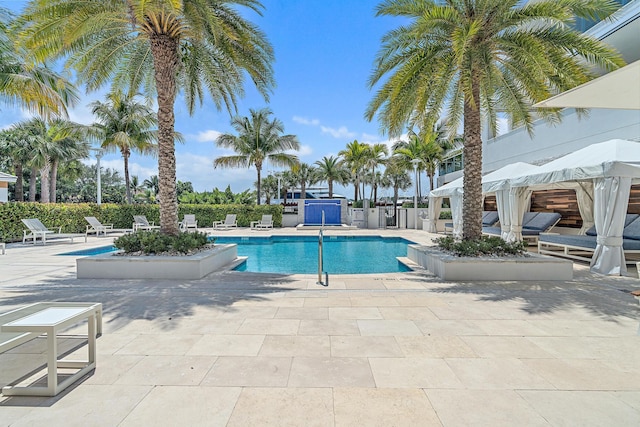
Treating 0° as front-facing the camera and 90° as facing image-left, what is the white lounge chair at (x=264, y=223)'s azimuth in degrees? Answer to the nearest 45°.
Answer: approximately 45°

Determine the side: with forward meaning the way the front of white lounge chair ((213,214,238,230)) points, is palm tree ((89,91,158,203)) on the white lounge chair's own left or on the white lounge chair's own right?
on the white lounge chair's own right

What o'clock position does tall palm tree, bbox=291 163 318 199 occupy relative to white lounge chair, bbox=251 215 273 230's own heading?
The tall palm tree is roughly at 5 o'clock from the white lounge chair.

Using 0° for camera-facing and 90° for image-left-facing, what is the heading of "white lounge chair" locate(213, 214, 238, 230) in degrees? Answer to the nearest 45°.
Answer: approximately 45°

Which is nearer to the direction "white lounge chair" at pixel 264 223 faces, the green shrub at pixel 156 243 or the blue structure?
the green shrub

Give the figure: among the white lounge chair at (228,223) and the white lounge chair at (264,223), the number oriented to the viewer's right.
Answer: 0

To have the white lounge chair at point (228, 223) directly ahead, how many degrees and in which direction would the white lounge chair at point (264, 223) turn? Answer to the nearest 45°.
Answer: approximately 45° to its right

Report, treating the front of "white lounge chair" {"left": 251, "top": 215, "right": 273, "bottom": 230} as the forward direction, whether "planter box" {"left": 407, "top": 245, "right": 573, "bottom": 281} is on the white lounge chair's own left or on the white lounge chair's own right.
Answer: on the white lounge chair's own left

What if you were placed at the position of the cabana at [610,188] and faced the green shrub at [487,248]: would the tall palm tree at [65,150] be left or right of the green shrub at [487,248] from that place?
right
